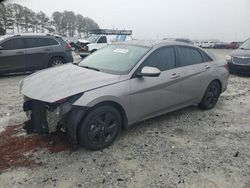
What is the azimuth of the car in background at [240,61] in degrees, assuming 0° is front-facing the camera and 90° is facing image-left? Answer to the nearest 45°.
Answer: approximately 45°

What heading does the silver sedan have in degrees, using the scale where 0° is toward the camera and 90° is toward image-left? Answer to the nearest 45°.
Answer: approximately 45°

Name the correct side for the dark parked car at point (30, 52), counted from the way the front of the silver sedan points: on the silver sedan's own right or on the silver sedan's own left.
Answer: on the silver sedan's own right

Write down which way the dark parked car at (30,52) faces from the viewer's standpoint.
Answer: facing to the left of the viewer
